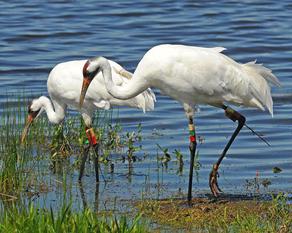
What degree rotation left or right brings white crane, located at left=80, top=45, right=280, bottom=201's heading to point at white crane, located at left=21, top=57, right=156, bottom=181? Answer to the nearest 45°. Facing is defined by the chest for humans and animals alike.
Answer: approximately 45° to its right

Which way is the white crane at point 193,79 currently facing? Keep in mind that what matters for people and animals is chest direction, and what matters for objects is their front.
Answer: to the viewer's left

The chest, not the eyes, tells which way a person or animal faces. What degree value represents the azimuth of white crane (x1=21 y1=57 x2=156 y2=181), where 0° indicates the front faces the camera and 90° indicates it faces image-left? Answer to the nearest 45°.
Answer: approximately 90°

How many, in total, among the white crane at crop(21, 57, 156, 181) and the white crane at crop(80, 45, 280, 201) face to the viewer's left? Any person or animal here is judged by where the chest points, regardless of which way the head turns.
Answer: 2
